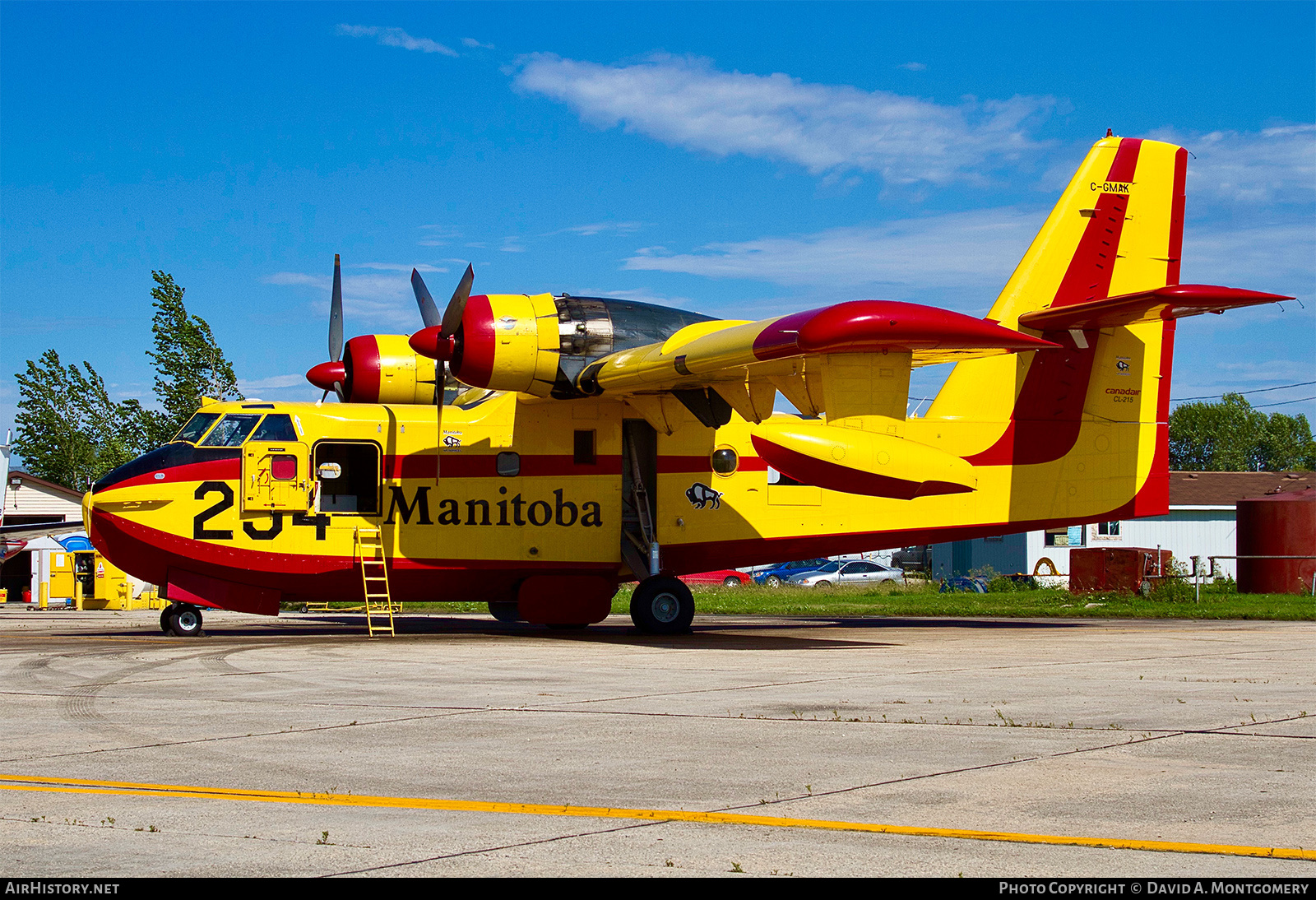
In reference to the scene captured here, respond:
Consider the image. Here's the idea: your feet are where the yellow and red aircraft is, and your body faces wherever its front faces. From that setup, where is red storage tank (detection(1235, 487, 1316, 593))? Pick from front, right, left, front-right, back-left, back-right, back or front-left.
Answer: back-right

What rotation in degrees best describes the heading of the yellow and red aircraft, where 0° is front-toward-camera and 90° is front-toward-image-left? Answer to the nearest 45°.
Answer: approximately 90°

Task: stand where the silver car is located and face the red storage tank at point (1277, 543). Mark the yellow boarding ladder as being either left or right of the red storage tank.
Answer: right
